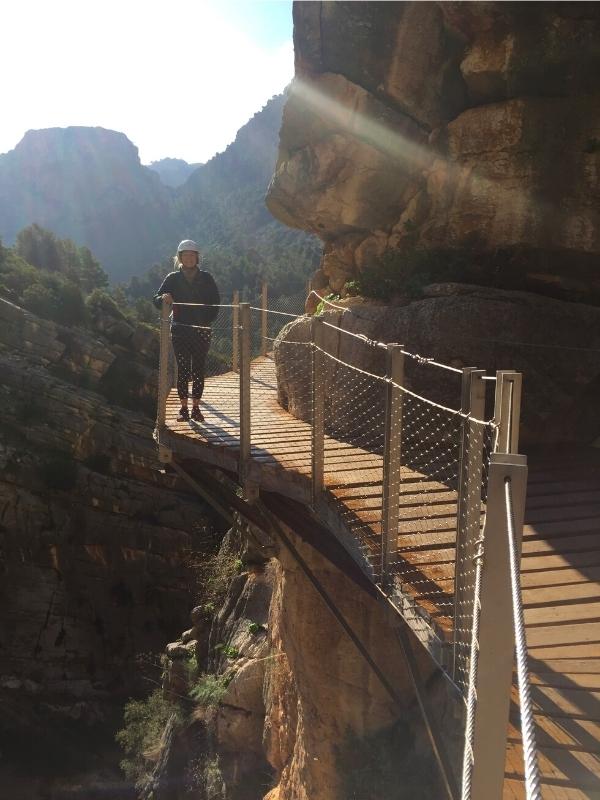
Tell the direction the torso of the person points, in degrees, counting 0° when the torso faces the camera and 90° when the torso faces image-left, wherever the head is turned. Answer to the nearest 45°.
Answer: approximately 0°
